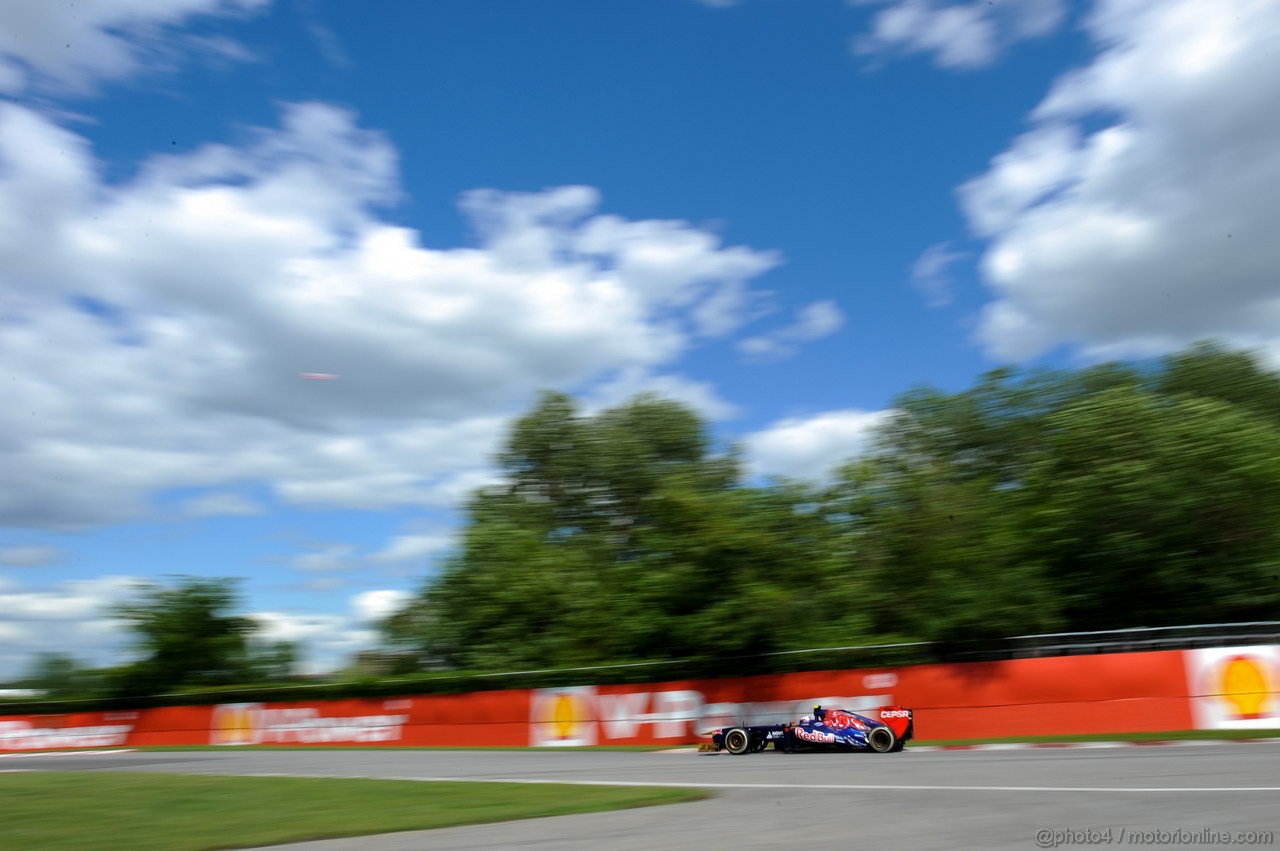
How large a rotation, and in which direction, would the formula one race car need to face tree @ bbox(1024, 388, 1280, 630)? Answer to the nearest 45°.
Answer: approximately 135° to its right

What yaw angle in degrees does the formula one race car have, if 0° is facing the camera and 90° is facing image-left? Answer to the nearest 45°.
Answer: approximately 90°

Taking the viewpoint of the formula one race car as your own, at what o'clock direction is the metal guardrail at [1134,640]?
The metal guardrail is roughly at 5 o'clock from the formula one race car.

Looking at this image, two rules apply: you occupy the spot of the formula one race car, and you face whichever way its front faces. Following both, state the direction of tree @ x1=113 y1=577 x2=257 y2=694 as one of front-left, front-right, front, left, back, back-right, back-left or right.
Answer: front-right

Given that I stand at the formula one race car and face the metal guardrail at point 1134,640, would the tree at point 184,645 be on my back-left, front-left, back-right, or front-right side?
back-left
